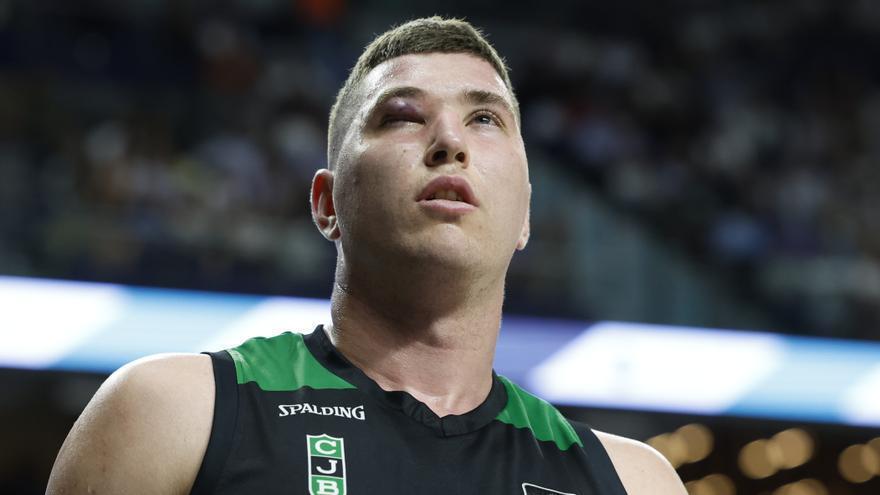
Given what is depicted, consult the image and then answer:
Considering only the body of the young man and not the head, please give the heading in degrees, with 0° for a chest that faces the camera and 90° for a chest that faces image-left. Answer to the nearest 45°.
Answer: approximately 315°

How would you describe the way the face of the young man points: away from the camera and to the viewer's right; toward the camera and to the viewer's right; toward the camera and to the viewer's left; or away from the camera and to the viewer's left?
toward the camera and to the viewer's right
